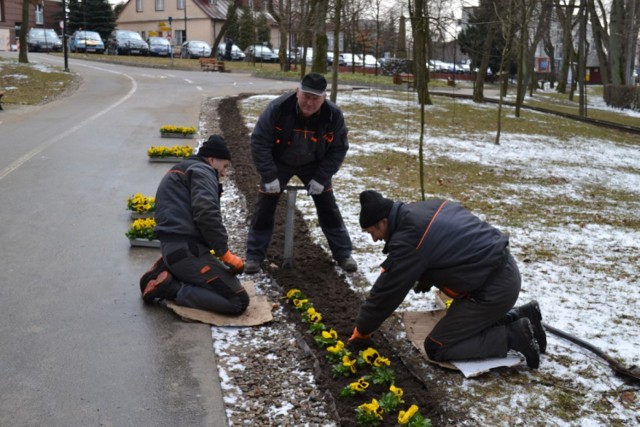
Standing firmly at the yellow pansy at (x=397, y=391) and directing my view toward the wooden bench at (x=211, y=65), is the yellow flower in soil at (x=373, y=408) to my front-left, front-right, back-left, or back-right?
back-left

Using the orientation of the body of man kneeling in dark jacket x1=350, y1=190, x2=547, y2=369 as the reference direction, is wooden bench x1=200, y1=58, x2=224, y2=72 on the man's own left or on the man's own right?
on the man's own right

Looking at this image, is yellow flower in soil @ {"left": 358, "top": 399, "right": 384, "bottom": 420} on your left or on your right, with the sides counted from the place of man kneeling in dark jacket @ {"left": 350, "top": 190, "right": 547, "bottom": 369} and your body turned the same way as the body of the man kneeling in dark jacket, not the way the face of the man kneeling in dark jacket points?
on your left

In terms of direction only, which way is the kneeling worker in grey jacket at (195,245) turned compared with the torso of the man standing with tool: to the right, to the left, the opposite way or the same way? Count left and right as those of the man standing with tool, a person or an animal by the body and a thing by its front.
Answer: to the left

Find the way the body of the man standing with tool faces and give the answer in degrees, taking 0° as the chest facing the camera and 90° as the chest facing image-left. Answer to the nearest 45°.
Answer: approximately 0°

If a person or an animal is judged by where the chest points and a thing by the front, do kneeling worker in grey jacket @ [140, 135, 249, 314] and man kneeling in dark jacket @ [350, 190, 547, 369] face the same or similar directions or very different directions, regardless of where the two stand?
very different directions

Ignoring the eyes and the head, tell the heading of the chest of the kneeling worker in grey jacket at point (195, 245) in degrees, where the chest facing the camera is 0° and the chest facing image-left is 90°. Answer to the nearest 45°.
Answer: approximately 270°

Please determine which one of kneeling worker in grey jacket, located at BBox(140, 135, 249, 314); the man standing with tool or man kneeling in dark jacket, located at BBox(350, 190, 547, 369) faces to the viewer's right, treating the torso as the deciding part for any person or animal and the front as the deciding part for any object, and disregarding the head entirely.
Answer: the kneeling worker in grey jacket

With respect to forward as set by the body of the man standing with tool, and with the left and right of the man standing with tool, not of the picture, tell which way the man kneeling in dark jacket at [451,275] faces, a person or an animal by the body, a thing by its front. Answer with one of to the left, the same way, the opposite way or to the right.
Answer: to the right

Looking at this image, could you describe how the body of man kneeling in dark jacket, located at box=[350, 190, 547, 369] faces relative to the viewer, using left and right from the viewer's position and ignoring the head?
facing to the left of the viewer
